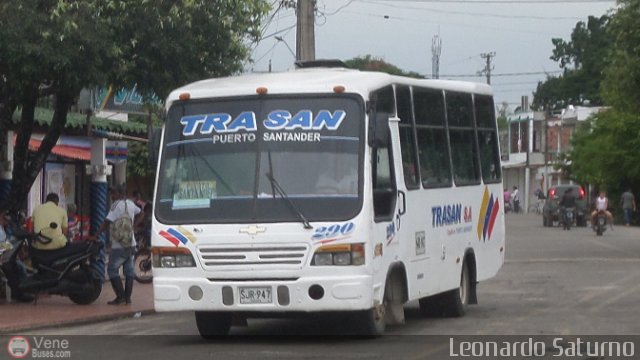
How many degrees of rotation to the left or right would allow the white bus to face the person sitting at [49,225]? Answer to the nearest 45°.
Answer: approximately 90° to its right

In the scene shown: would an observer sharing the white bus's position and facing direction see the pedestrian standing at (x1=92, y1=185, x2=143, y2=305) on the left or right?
on its right

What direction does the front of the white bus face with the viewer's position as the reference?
facing the viewer and to the left of the viewer

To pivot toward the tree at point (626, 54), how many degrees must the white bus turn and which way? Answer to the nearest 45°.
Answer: approximately 180°

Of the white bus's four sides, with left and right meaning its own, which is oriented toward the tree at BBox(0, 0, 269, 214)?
right

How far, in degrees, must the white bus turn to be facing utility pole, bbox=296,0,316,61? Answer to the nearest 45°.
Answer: approximately 135° to its right

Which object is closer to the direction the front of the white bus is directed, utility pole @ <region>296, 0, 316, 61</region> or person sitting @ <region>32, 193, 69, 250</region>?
the person sitting

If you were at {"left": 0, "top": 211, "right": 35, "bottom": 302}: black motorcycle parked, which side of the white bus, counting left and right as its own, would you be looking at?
right

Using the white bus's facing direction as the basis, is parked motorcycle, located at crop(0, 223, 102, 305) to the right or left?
on its right

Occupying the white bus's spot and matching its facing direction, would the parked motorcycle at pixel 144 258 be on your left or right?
on your right
